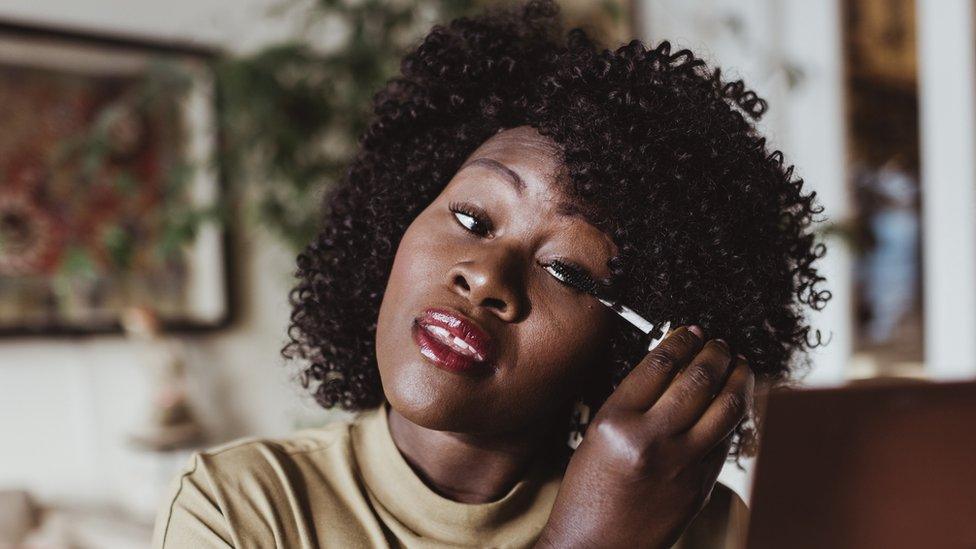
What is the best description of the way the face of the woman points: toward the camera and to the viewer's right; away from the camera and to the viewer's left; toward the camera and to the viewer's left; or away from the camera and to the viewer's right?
toward the camera and to the viewer's left

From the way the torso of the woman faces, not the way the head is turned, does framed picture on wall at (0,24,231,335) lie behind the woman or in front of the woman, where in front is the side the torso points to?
behind

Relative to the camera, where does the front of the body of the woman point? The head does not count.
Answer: toward the camera
